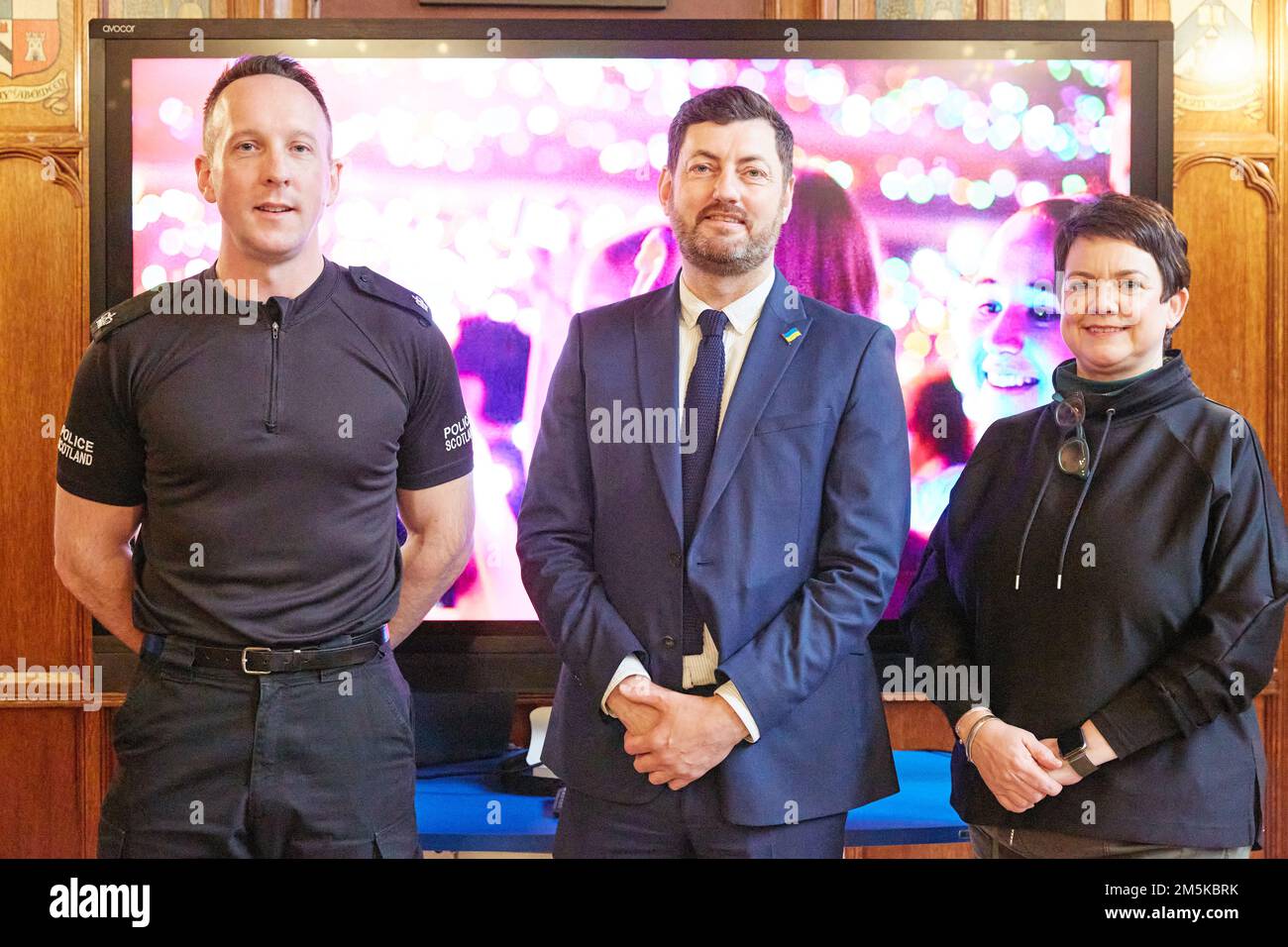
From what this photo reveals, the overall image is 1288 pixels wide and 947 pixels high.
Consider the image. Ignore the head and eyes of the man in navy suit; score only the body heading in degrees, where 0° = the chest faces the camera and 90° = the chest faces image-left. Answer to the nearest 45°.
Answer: approximately 0°

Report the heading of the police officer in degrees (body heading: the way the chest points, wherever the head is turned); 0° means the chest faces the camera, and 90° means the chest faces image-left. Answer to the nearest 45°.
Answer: approximately 0°

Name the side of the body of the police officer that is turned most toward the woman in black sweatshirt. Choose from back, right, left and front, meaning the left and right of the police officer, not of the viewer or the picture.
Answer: left

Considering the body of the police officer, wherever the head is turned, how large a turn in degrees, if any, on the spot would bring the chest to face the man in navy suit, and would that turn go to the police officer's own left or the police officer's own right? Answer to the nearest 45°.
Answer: approximately 90° to the police officer's own left

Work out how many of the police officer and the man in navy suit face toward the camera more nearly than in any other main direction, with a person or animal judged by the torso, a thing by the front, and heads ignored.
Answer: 2

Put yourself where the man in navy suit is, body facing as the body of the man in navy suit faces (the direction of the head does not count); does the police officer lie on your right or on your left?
on your right
